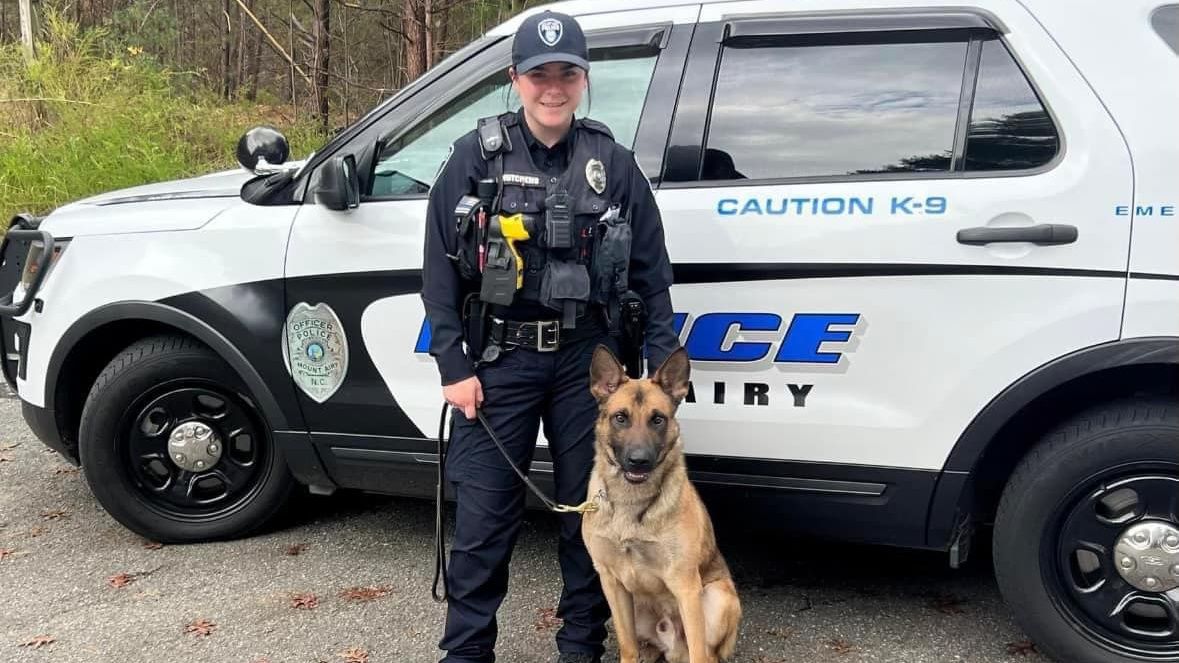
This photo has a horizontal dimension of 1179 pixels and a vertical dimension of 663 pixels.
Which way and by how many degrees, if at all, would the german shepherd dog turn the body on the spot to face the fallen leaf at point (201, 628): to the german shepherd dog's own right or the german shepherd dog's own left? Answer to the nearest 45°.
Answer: approximately 90° to the german shepherd dog's own right

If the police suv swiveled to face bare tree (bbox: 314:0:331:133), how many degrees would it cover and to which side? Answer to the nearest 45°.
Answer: approximately 45° to its right

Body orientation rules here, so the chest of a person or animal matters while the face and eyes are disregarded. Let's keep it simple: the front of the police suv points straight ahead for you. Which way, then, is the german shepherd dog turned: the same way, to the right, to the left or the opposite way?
to the left

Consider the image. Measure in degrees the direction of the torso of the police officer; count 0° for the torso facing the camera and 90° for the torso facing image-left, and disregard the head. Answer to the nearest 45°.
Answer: approximately 0°

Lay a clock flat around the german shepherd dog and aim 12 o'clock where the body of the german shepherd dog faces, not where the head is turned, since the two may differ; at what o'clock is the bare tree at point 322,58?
The bare tree is roughly at 5 o'clock from the german shepherd dog.

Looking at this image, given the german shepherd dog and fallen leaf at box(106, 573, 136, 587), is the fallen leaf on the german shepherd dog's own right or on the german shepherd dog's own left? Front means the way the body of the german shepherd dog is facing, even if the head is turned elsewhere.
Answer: on the german shepherd dog's own right

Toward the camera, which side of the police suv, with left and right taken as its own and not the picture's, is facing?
left

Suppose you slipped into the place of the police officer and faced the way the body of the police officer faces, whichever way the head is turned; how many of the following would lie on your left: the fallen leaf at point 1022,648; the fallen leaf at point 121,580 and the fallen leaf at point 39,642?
1

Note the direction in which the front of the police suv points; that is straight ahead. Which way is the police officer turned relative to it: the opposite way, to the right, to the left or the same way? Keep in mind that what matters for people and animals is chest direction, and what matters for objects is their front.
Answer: to the left
